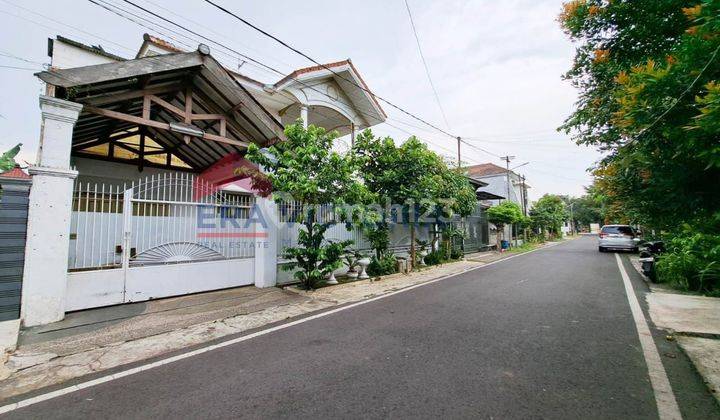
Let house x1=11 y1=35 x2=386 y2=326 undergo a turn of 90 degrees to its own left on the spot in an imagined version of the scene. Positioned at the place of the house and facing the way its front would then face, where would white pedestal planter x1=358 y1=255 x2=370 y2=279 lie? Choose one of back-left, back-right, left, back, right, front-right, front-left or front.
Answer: front-right

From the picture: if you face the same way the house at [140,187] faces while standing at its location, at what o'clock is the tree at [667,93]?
The tree is roughly at 12 o'clock from the house.

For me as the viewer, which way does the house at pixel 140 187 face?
facing the viewer and to the right of the viewer

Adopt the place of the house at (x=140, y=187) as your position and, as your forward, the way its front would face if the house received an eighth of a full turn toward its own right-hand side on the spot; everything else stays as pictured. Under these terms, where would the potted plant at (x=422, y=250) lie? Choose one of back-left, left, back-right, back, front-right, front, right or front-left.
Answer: left

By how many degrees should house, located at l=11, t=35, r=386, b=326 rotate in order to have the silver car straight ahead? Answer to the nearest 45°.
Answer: approximately 45° to its left
